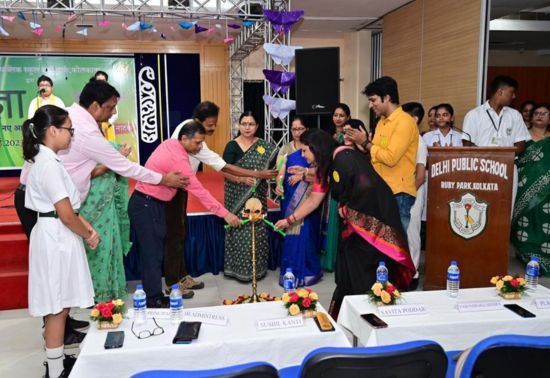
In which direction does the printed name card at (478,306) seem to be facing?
toward the camera

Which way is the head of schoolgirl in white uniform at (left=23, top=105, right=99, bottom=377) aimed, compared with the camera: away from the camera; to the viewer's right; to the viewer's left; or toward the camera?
to the viewer's right

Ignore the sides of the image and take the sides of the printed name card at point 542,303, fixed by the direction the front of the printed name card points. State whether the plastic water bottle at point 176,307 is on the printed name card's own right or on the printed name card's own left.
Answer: on the printed name card's own right

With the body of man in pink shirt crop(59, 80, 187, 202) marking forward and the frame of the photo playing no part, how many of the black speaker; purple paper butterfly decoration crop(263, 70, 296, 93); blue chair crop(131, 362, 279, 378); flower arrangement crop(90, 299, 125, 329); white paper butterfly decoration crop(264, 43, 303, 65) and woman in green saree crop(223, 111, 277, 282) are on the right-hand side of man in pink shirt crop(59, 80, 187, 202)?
2

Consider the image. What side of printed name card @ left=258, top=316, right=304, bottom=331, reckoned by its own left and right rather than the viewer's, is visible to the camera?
front

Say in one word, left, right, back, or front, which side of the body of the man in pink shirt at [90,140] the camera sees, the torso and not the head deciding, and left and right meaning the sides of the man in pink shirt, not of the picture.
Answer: right

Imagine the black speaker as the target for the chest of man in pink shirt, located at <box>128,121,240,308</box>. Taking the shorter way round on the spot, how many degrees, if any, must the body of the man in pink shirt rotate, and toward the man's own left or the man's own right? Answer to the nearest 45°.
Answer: approximately 45° to the man's own left

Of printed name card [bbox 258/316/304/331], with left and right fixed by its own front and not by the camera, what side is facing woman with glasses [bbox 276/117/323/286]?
back

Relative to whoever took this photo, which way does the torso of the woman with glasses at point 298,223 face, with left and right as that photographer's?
facing the viewer

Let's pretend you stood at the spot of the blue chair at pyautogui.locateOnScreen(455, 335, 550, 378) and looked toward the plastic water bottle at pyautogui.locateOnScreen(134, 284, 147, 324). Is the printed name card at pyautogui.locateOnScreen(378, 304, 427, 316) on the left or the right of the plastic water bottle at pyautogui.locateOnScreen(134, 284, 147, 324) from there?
right

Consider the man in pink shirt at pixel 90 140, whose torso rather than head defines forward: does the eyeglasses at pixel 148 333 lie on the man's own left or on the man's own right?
on the man's own right

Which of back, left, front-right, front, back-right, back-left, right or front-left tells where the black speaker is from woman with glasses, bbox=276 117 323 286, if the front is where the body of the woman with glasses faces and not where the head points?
back

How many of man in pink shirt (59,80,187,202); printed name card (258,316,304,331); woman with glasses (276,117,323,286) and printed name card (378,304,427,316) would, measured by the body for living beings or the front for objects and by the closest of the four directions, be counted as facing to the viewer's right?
1

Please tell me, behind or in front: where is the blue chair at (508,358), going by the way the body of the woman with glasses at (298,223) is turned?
in front

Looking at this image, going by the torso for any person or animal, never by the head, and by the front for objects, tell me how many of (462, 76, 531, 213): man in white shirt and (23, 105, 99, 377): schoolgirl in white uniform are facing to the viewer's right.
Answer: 1

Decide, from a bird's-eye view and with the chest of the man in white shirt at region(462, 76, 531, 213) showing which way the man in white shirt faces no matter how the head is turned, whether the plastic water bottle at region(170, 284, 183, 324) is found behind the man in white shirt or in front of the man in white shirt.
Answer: in front

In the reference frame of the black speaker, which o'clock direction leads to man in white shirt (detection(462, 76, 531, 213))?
The man in white shirt is roughly at 10 o'clock from the black speaker.
